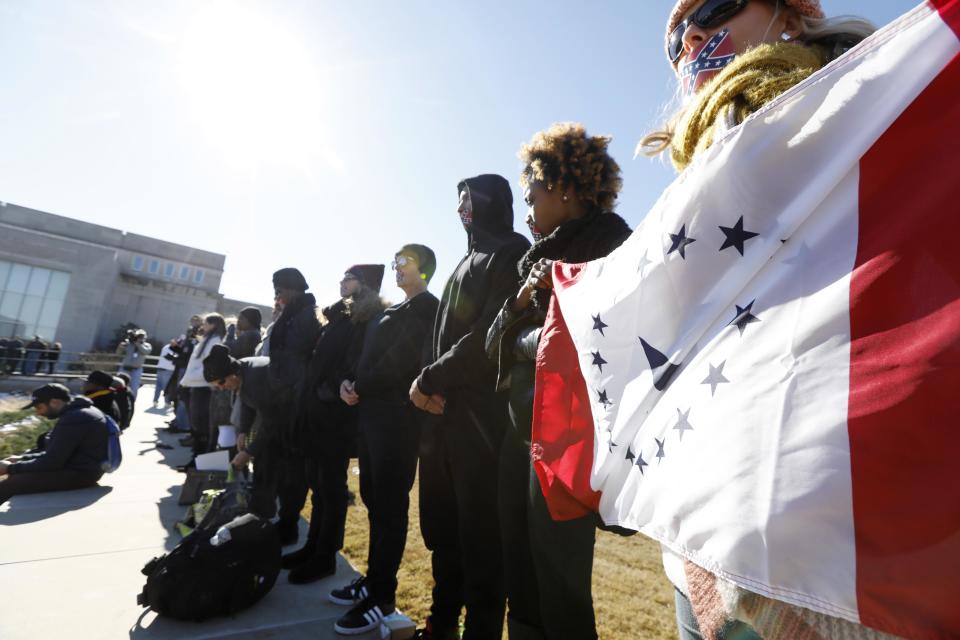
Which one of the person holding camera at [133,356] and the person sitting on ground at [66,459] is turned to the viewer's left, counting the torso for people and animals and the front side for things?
the person sitting on ground

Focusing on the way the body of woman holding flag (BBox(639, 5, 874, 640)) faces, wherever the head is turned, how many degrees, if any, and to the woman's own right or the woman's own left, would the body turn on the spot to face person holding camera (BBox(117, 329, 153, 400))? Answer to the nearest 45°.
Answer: approximately 45° to the woman's own right

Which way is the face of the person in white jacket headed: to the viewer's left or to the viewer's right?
to the viewer's left

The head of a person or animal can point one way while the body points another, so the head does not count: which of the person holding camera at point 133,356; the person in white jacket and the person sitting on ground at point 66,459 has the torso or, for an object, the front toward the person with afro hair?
the person holding camera

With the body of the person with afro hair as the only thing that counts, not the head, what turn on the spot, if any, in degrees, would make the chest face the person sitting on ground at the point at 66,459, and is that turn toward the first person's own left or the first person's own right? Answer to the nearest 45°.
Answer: approximately 45° to the first person's own right

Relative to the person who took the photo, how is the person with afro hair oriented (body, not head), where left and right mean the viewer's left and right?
facing to the left of the viewer

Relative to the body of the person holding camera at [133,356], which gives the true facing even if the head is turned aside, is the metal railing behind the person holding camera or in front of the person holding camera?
behind

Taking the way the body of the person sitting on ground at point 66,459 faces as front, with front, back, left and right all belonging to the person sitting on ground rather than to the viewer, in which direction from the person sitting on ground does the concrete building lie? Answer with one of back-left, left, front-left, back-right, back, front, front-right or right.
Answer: right

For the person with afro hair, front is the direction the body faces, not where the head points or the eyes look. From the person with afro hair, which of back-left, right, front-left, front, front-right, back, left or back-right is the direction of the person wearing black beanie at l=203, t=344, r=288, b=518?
front-right

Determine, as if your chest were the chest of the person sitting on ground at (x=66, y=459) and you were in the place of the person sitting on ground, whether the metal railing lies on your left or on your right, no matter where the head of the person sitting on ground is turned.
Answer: on your right

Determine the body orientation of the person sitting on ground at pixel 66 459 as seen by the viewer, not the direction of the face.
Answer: to the viewer's left

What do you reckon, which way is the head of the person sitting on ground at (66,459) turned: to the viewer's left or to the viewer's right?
to the viewer's left

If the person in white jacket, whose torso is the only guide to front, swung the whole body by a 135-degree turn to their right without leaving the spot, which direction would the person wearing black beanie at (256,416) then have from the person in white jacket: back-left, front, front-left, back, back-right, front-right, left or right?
back-right

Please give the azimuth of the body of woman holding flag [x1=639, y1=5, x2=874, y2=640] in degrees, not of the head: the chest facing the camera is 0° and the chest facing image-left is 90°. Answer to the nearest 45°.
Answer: approximately 45°
